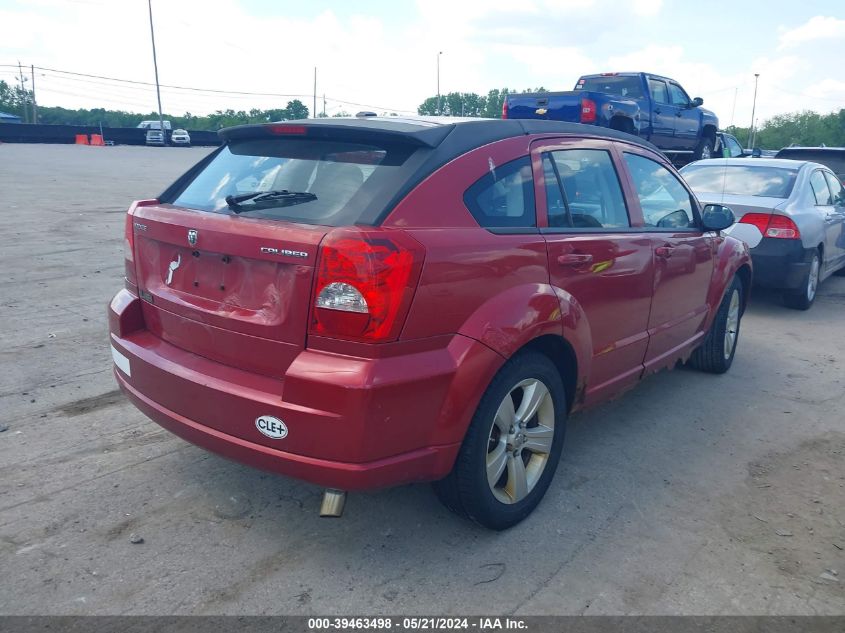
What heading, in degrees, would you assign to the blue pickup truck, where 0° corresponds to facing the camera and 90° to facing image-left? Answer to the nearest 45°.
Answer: approximately 225°

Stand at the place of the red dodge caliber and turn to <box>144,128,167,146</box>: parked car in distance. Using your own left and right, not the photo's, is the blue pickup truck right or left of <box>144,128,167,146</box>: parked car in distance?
right

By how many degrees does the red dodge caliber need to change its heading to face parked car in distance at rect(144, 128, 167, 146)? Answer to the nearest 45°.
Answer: approximately 45° to its left

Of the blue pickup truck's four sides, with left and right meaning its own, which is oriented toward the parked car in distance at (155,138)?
left

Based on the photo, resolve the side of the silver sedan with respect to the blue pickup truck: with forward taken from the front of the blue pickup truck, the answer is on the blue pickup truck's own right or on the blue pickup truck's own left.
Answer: on the blue pickup truck's own right

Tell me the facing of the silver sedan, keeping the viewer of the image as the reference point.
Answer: facing away from the viewer and to the right of the viewer

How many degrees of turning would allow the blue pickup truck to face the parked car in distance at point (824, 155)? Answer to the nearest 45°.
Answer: approximately 45° to its right

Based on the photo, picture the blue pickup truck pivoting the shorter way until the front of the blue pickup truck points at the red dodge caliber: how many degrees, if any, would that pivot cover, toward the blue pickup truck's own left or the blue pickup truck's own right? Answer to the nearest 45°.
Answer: approximately 135° to the blue pickup truck's own right

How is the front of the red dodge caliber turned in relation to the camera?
facing away from the viewer and to the right of the viewer

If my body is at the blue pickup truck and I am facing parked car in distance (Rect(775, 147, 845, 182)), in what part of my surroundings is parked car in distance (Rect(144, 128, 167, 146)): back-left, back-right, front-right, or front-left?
back-left

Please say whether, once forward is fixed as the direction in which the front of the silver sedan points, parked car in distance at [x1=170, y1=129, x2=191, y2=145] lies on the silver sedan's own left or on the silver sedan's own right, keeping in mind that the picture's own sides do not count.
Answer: on the silver sedan's own left
